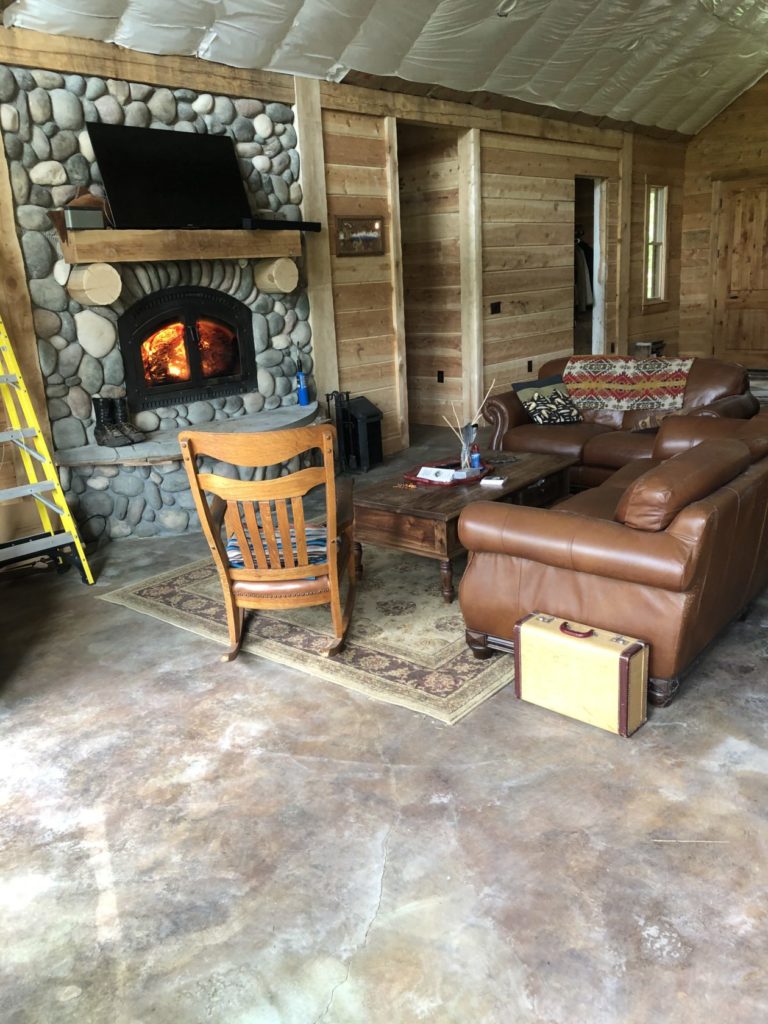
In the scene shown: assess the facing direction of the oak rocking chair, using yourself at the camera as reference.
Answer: facing away from the viewer

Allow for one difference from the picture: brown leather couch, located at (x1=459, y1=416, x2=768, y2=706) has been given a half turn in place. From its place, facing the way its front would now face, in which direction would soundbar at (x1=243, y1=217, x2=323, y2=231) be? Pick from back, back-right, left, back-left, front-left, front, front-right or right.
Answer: back

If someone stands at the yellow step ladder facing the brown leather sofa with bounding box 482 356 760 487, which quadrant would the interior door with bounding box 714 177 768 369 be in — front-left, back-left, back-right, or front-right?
front-left

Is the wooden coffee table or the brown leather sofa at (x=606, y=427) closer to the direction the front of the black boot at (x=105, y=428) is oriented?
the wooden coffee table

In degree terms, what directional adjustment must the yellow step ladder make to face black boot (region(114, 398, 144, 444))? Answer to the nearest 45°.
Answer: approximately 90° to its left

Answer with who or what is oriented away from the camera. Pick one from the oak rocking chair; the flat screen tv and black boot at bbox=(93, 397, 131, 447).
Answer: the oak rocking chair

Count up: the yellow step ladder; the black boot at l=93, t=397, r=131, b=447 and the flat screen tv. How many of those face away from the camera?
0

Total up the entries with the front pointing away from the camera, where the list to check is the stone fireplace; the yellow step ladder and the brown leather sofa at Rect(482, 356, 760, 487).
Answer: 0

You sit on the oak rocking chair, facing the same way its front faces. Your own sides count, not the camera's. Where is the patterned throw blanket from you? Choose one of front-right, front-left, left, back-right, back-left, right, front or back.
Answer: front-right

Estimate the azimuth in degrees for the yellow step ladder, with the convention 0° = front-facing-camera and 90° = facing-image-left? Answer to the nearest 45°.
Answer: approximately 315°

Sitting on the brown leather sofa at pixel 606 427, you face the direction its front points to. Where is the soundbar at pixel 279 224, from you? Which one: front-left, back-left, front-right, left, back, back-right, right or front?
front-right

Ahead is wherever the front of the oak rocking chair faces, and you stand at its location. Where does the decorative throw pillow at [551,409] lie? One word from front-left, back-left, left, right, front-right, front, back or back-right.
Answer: front-right

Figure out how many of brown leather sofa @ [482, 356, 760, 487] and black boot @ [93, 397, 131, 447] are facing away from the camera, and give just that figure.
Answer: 0

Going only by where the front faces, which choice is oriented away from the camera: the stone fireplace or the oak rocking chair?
the oak rocking chair

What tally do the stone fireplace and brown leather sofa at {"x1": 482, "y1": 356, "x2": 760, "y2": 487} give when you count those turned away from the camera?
0
